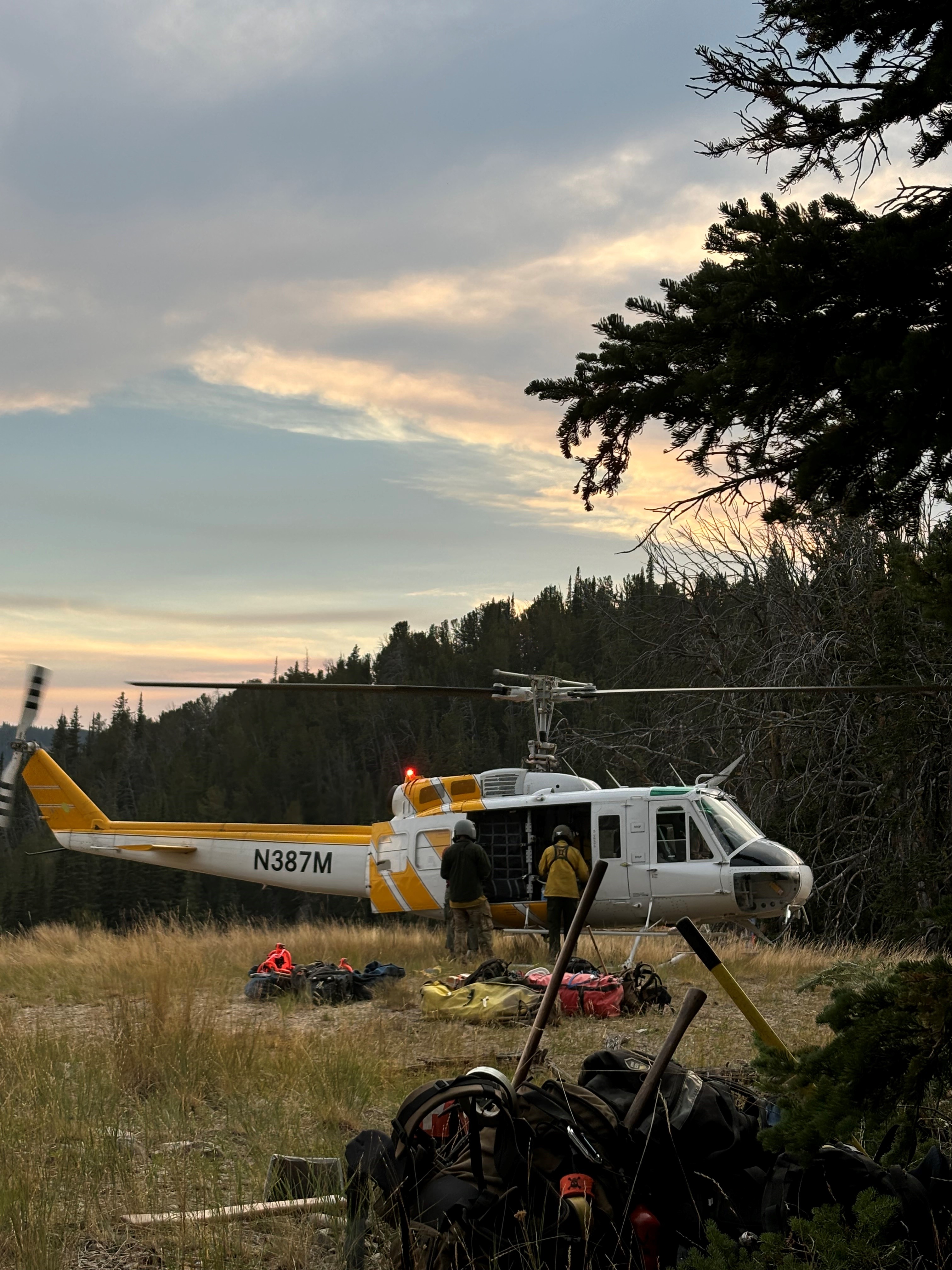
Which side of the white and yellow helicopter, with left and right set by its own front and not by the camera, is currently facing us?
right

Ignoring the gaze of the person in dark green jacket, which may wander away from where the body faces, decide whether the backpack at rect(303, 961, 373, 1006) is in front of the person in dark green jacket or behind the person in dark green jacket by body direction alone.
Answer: behind

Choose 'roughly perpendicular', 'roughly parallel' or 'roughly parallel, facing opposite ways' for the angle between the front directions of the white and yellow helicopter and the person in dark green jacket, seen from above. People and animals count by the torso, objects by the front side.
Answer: roughly perpendicular

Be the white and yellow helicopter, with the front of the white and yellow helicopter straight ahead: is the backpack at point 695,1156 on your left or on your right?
on your right

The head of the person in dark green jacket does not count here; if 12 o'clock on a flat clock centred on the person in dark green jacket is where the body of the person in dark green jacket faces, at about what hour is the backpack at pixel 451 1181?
The backpack is roughly at 6 o'clock from the person in dark green jacket.

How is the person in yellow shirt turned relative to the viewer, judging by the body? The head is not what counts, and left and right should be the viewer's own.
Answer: facing away from the viewer

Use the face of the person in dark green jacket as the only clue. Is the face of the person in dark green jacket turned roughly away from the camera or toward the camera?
away from the camera

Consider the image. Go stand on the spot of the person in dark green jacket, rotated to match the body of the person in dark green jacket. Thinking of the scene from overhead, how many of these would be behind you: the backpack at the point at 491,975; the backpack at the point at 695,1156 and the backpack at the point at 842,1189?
3

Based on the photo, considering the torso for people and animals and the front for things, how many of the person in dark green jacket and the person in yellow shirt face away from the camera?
2

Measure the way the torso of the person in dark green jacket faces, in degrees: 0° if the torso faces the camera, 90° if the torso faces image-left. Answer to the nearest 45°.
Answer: approximately 180°

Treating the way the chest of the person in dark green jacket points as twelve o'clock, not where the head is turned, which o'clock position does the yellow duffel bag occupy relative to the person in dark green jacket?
The yellow duffel bag is roughly at 6 o'clock from the person in dark green jacket.

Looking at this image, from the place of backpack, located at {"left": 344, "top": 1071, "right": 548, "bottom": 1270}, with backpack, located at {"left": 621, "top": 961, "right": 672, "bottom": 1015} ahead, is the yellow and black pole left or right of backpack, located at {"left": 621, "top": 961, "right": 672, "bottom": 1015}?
right

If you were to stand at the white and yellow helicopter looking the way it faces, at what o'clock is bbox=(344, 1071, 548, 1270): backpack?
The backpack is roughly at 3 o'clock from the white and yellow helicopter.
